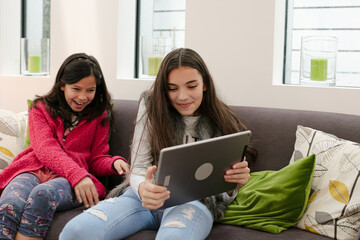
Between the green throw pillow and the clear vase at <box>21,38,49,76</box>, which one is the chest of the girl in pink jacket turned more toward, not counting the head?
the green throw pillow

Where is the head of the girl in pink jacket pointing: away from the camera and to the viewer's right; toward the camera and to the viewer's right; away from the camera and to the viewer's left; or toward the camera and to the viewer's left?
toward the camera and to the viewer's right

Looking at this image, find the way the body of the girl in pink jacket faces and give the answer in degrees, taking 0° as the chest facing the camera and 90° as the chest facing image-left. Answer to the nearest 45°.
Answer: approximately 0°

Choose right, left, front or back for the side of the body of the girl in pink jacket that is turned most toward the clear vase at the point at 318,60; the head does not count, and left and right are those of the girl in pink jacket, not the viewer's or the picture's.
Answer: left

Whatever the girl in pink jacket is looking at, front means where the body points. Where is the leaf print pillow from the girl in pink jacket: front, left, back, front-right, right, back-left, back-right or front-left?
front-left

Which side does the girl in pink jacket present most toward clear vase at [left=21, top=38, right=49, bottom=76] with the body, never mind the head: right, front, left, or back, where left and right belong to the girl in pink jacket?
back

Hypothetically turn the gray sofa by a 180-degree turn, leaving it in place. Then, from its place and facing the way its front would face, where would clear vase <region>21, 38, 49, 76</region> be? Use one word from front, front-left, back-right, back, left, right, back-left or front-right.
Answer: front-left
